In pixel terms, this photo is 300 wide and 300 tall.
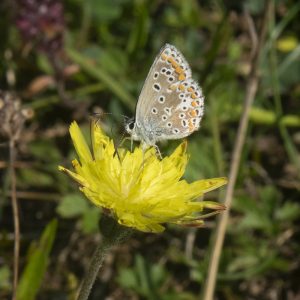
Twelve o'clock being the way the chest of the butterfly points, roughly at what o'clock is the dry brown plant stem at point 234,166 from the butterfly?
The dry brown plant stem is roughly at 4 o'clock from the butterfly.

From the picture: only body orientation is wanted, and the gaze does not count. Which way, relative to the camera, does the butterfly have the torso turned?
to the viewer's left
